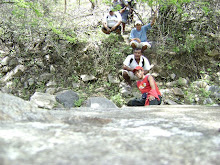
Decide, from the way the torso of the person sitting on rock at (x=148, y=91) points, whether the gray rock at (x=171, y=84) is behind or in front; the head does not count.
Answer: behind

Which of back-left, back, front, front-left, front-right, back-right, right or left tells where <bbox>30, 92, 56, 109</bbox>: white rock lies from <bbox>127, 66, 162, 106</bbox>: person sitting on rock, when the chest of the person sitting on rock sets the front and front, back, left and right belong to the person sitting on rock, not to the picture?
front-right

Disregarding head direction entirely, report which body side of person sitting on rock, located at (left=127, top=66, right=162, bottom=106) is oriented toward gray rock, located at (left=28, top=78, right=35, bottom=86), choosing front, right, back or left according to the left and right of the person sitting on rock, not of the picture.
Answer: right

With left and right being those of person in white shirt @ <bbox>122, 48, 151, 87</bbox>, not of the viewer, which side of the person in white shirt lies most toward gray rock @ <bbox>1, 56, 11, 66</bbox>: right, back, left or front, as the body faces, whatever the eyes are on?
right

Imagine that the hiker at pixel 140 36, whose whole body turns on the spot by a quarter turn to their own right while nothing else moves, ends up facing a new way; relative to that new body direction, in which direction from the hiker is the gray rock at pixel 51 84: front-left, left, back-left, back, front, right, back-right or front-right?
front

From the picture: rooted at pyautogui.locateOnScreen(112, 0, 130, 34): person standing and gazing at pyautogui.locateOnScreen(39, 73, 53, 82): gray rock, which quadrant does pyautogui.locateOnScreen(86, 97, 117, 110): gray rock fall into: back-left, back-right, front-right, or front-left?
front-left

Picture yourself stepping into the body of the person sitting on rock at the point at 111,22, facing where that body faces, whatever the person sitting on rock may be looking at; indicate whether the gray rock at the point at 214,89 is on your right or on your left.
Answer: on your left

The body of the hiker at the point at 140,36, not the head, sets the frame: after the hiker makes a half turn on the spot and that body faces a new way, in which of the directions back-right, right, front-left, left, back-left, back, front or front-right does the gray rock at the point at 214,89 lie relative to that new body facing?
right

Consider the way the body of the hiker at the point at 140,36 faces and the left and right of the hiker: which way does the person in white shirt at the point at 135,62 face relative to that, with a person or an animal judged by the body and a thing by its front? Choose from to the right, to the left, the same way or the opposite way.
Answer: the same way

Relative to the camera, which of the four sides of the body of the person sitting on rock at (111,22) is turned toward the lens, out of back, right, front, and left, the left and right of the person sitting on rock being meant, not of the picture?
front

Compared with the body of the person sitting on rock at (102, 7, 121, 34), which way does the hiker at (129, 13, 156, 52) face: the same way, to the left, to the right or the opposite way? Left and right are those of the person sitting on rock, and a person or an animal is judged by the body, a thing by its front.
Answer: the same way

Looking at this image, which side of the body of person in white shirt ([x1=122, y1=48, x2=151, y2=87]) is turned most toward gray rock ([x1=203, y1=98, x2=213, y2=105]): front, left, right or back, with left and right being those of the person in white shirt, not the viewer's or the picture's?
left

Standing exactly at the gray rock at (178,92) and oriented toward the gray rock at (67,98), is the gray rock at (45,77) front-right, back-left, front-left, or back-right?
front-right

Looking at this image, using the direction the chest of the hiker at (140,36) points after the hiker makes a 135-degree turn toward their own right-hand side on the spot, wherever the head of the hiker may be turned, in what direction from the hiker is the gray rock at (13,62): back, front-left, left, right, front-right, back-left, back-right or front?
front-left
